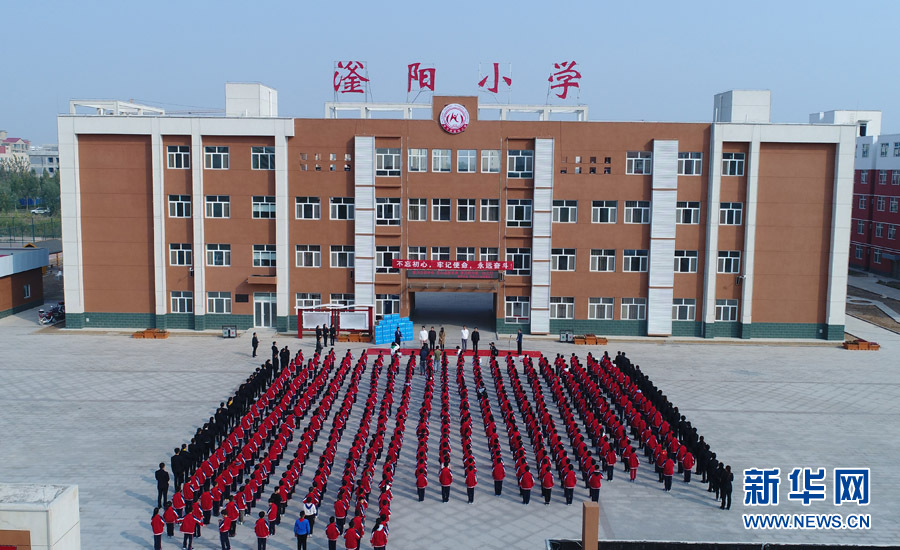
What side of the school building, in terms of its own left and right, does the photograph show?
front

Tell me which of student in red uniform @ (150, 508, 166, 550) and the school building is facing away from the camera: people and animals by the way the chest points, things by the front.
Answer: the student in red uniform

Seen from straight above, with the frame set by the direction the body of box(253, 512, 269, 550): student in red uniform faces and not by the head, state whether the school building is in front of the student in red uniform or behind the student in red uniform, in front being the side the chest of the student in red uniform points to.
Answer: in front

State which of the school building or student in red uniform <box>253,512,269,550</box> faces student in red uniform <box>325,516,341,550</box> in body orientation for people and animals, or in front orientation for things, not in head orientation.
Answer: the school building

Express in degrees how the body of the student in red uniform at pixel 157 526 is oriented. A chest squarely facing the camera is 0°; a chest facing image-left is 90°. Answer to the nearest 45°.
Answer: approximately 180°

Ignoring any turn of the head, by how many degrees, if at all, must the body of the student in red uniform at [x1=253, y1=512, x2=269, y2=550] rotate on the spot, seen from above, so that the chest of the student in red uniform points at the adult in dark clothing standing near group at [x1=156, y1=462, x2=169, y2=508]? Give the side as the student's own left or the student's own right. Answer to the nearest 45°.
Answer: approximately 45° to the student's own left

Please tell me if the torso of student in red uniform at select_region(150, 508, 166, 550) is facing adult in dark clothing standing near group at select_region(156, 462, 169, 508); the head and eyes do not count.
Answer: yes

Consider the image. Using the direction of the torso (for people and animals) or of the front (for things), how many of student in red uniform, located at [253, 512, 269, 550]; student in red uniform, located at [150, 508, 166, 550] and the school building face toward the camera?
1

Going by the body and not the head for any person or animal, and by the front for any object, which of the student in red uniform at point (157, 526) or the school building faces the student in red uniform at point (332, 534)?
the school building

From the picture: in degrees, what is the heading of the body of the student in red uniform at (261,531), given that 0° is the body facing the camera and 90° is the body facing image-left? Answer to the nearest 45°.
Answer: approximately 180°

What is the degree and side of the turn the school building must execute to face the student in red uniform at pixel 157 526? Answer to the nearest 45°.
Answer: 0° — it already faces them

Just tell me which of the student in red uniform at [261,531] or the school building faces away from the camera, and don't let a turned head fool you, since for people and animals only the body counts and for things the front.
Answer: the student in red uniform

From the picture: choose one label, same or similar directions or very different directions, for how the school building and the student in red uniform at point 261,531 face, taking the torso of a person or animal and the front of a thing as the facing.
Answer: very different directions

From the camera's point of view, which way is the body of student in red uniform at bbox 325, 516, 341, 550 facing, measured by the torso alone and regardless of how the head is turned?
away from the camera

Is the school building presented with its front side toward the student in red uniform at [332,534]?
yes

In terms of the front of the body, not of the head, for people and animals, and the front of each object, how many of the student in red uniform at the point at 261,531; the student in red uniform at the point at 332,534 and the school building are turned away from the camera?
2

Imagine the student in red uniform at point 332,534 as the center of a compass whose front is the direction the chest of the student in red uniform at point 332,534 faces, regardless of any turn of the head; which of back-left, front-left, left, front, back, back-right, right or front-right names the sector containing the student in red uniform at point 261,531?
left
